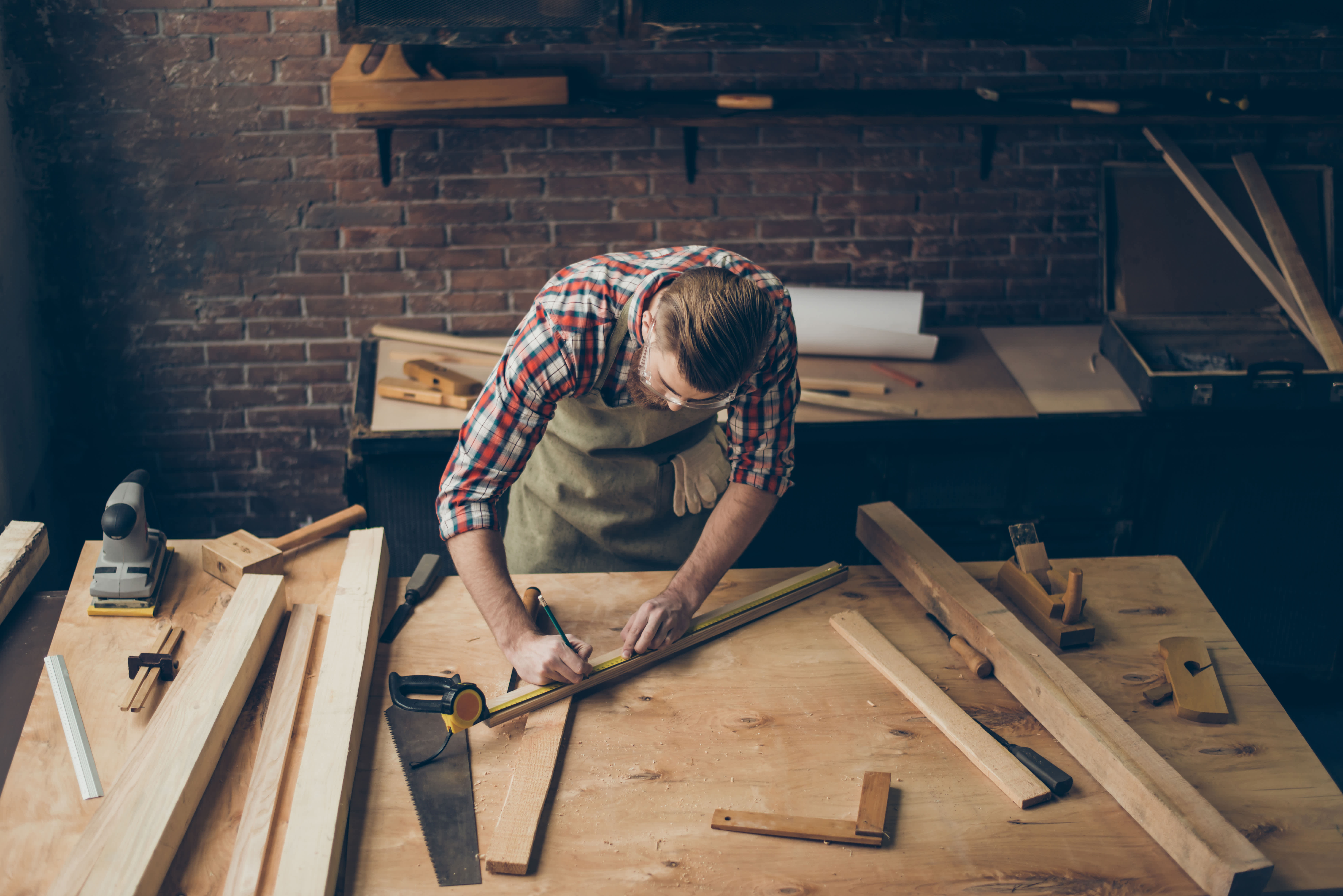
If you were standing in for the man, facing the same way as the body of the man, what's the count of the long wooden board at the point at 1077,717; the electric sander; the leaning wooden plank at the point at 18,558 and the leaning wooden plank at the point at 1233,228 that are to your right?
2

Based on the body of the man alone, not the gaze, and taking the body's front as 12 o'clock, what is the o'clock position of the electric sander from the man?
The electric sander is roughly at 3 o'clock from the man.

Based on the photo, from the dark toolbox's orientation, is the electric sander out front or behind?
out front

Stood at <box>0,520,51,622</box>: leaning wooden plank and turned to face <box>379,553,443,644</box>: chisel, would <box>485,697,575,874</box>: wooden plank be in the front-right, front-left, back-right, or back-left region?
front-right

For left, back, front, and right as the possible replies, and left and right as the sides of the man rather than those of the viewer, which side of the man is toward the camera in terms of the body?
front

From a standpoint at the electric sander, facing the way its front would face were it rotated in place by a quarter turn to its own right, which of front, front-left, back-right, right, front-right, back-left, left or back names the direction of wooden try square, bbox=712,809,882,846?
back-left

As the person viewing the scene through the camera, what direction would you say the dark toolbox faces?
facing the viewer

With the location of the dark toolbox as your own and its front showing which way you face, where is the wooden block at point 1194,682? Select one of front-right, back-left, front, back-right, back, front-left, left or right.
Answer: front

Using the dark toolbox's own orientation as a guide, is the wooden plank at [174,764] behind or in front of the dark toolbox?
in front

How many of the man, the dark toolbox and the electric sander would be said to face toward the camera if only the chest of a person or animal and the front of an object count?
3
